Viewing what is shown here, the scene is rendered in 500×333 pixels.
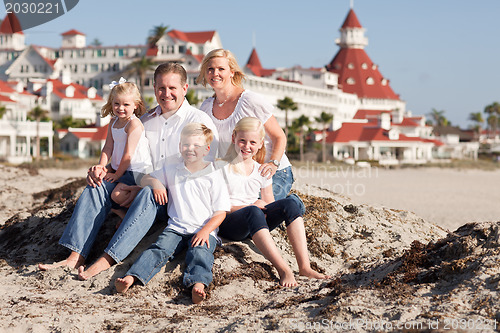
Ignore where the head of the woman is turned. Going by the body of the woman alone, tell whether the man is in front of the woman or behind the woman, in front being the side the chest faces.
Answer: in front

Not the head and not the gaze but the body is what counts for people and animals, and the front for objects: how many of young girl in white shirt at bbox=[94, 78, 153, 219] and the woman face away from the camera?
0

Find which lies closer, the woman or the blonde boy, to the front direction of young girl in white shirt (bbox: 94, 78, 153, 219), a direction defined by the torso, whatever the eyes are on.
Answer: the blonde boy

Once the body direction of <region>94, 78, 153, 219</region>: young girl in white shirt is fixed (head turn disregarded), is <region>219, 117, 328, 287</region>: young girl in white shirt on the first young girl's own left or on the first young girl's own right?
on the first young girl's own left

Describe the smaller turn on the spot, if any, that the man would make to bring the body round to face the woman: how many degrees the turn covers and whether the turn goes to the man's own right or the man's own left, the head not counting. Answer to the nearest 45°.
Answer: approximately 135° to the man's own left

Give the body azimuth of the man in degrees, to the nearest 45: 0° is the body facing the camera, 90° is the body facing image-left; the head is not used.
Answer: approximately 45°

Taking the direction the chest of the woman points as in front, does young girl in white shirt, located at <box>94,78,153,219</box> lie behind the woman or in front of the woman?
in front

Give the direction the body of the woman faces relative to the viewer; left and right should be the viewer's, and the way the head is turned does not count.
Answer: facing the viewer and to the left of the viewer
